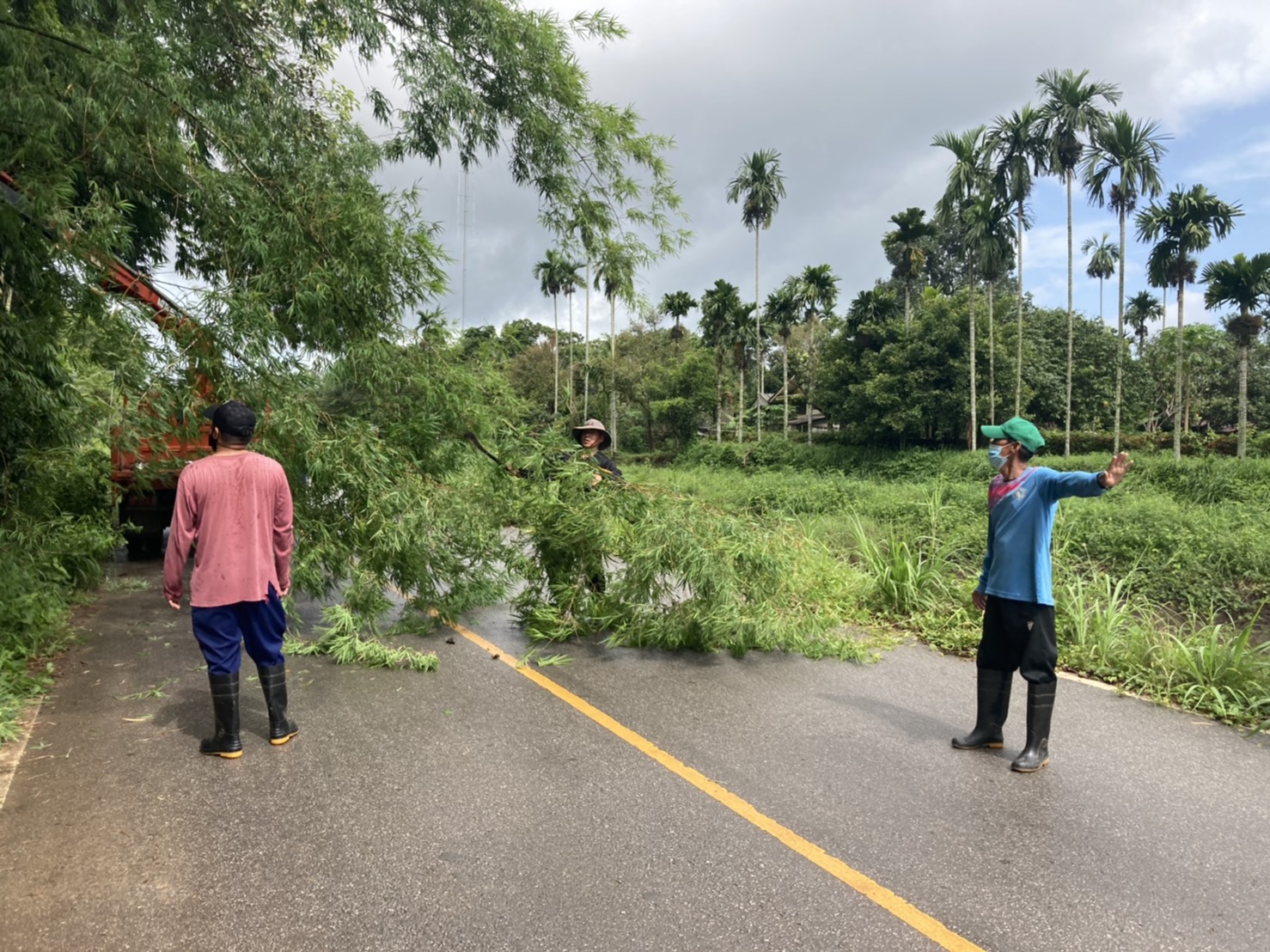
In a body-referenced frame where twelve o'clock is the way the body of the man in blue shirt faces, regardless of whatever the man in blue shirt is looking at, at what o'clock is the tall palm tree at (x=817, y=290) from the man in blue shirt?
The tall palm tree is roughly at 4 o'clock from the man in blue shirt.

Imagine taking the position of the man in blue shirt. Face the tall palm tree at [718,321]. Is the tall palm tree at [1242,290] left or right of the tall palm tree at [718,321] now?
right

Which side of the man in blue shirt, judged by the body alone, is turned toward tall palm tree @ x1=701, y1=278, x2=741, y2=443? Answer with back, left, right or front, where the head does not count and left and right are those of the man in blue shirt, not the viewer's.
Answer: right

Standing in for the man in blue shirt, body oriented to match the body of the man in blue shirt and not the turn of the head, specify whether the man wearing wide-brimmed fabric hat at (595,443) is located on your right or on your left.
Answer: on your right

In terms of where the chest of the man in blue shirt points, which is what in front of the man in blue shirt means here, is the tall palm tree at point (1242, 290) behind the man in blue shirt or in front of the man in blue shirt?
behind

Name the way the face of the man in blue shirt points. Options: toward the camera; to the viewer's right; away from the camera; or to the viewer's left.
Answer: to the viewer's left

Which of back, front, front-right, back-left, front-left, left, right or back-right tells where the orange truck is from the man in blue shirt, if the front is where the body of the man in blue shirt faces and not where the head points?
front-right

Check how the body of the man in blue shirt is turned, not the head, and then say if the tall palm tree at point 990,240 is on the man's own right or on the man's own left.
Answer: on the man's own right

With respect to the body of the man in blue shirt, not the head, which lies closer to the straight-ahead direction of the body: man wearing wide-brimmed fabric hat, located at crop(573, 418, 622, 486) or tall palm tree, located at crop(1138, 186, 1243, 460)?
the man wearing wide-brimmed fabric hat

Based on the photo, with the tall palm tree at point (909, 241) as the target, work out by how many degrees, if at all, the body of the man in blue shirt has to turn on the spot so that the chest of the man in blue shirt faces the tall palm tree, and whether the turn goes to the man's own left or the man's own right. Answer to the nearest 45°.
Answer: approximately 135° to the man's own right

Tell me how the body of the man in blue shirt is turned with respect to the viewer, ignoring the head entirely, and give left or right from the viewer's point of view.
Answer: facing the viewer and to the left of the viewer
